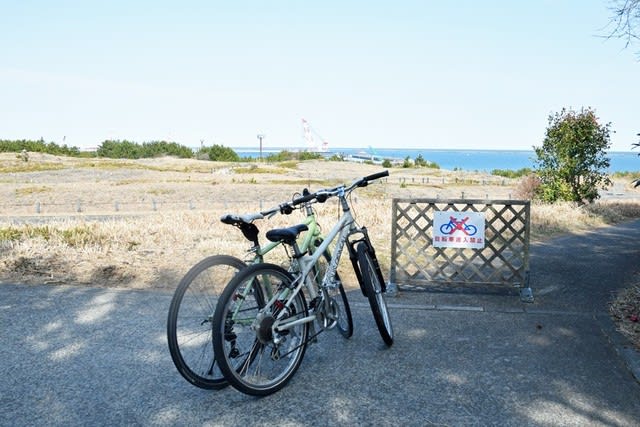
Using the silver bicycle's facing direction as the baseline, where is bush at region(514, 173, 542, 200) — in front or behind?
in front

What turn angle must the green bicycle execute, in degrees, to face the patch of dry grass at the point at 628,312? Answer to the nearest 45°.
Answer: approximately 45° to its right

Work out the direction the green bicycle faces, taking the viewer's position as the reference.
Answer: facing away from the viewer and to the right of the viewer

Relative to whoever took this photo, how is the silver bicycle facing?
facing away from the viewer and to the right of the viewer

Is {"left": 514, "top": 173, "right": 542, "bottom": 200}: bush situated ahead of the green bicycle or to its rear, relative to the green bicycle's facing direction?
ahead

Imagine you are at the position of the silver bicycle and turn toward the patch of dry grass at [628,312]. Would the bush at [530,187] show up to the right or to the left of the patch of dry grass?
left
